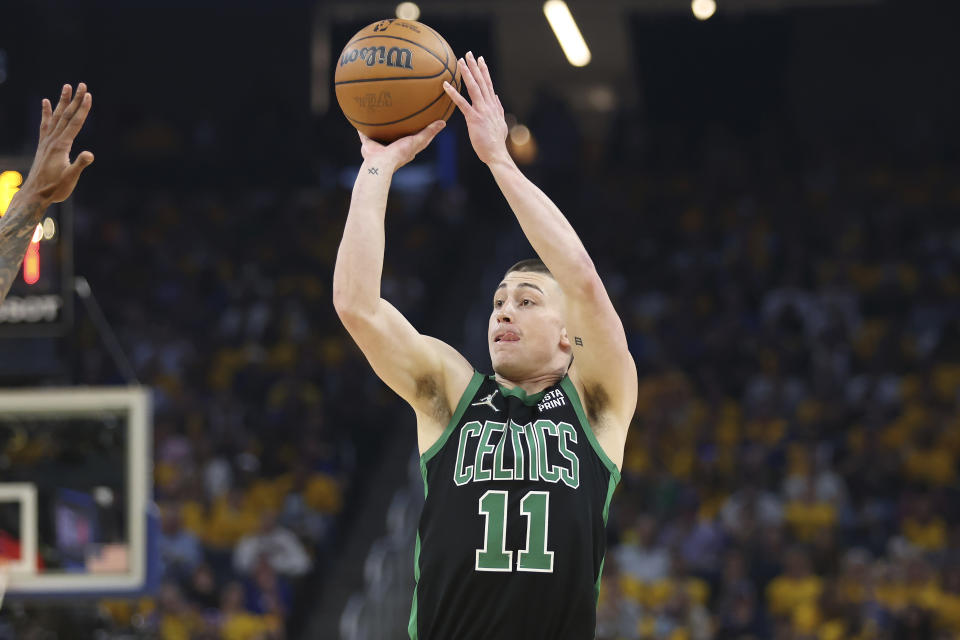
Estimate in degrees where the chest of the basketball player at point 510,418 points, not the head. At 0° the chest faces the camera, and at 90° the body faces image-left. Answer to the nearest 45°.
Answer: approximately 0°

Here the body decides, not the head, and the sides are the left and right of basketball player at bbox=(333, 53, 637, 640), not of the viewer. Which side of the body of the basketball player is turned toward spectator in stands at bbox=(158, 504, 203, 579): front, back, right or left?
back

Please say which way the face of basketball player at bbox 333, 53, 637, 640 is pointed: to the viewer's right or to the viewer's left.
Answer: to the viewer's left

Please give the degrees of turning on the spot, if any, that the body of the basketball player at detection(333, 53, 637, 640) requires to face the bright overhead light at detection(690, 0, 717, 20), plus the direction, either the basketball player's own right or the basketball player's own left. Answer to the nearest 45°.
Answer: approximately 180°

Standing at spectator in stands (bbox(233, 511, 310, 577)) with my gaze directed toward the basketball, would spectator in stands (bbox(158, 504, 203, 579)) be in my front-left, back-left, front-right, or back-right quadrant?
back-right

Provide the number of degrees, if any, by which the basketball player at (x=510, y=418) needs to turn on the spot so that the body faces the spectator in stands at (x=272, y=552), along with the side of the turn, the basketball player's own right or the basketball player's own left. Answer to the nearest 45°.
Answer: approximately 180°
